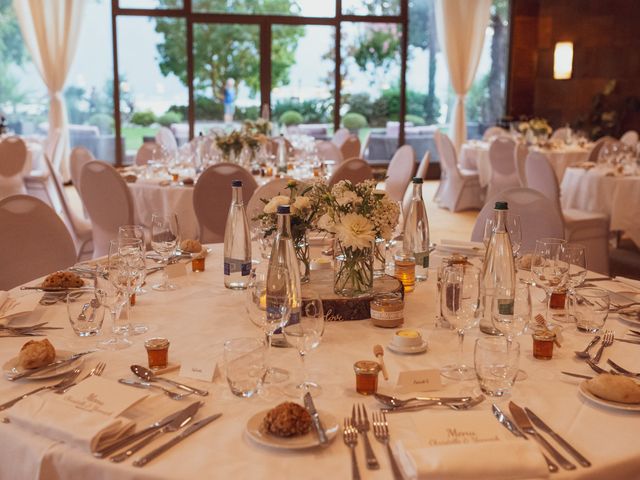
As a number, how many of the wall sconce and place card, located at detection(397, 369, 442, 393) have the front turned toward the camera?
2

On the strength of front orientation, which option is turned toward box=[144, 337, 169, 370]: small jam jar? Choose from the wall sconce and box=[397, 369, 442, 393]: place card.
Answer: the wall sconce

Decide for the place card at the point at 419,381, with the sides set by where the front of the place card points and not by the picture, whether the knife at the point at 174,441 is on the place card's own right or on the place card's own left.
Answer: on the place card's own right

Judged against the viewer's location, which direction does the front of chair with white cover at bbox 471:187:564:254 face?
facing the viewer and to the left of the viewer

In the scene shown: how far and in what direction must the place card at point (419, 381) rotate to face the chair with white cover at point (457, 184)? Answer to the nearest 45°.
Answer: approximately 180°

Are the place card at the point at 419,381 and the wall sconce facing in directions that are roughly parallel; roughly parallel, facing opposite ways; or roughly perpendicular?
roughly parallel

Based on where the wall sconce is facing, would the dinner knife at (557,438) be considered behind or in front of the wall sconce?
in front

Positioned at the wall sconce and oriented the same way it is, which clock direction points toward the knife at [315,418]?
The knife is roughly at 12 o'clock from the wall sconce.

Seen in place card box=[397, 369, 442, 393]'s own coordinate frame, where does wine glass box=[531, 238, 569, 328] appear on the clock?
The wine glass is roughly at 7 o'clock from the place card.

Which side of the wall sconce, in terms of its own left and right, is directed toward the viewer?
front

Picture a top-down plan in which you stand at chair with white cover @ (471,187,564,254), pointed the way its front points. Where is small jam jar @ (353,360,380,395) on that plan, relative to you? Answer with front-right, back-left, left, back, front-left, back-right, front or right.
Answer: front-left

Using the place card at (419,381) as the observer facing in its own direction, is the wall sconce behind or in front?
behind

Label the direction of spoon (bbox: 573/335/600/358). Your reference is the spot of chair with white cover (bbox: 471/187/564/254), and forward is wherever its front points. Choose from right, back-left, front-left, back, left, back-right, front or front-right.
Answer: front-left
